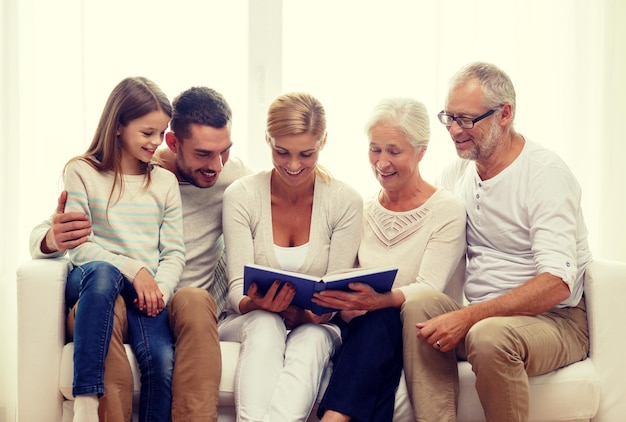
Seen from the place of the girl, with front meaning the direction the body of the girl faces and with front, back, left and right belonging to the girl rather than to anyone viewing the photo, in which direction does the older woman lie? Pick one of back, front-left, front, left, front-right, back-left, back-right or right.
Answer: left

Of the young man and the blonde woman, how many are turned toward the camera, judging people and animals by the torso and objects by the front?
2

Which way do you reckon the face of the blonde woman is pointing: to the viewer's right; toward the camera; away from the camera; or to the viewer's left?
toward the camera

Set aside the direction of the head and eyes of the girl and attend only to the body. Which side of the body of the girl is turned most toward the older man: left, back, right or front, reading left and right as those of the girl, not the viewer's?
left

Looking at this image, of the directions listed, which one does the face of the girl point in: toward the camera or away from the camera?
toward the camera

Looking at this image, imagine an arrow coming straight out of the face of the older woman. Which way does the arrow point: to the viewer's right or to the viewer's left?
to the viewer's left

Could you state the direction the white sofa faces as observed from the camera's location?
facing the viewer

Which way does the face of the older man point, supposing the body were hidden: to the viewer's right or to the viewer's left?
to the viewer's left

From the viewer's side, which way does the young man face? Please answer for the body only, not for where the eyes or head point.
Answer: toward the camera

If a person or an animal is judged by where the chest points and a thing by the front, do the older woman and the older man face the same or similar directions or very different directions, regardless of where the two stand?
same or similar directions

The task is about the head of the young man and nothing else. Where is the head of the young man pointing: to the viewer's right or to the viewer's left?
to the viewer's right
